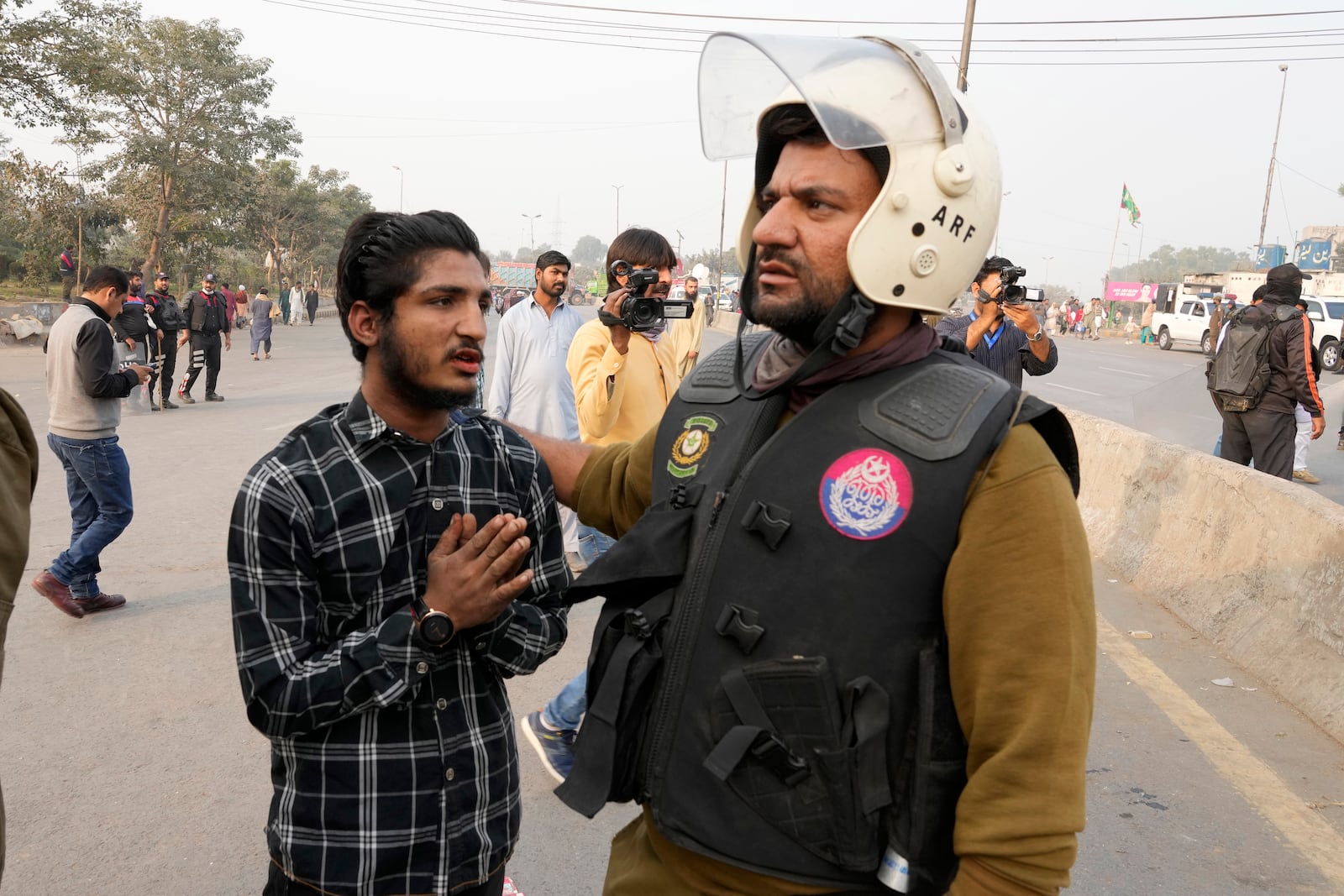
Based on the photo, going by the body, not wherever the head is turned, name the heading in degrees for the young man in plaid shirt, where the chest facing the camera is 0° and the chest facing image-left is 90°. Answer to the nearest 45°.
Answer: approximately 315°

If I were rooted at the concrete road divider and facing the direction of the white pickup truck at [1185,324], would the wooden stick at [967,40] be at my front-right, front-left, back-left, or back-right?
front-left

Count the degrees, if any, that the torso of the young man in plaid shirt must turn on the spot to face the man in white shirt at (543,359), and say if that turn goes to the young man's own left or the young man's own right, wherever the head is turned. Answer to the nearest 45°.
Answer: approximately 135° to the young man's own left

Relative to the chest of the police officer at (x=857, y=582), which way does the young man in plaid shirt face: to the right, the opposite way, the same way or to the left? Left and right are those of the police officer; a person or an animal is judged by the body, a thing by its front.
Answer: to the left

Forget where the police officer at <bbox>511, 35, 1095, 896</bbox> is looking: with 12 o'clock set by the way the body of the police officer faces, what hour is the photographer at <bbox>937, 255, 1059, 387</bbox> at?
The photographer is roughly at 5 o'clock from the police officer.

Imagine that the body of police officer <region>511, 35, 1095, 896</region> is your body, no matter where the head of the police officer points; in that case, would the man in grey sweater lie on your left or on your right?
on your right

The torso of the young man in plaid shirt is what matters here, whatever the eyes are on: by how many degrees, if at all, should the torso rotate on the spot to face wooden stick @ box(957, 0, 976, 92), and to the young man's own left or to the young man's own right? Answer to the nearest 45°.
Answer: approximately 90° to the young man's own left

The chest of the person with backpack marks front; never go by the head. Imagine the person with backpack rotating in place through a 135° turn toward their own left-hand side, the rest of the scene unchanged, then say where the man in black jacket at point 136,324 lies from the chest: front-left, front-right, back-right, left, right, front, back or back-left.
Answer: front

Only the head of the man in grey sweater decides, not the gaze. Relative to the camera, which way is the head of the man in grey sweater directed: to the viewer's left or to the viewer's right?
to the viewer's right

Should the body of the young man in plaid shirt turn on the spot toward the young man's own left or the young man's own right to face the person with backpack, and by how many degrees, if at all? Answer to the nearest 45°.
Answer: approximately 90° to the young man's own left

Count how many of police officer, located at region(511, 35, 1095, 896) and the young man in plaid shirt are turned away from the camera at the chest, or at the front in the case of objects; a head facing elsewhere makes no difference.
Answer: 0

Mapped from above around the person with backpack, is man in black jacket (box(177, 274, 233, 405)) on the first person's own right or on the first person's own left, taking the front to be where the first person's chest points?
on the first person's own left

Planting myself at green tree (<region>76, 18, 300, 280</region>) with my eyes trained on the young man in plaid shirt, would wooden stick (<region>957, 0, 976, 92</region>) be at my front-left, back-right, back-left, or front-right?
front-left

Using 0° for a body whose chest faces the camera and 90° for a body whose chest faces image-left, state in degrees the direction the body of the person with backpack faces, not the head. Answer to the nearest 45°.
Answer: approximately 225°
